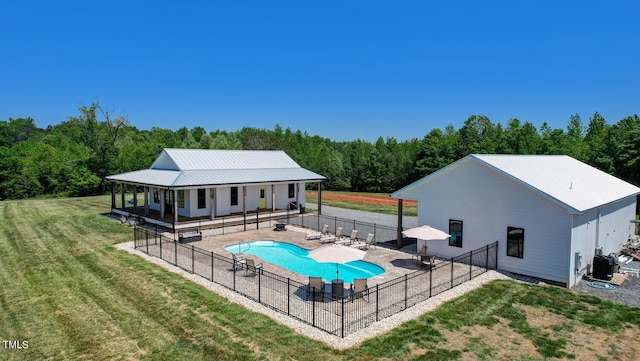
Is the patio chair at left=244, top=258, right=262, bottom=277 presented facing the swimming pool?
yes

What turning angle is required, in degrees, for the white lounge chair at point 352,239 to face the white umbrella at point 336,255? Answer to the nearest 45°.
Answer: approximately 45° to its left

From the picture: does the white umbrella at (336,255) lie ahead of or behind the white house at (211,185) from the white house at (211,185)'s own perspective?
ahead

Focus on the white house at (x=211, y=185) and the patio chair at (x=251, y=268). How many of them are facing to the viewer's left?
0

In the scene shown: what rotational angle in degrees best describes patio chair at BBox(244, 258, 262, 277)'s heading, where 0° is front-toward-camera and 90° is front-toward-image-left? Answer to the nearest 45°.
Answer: approximately 225°

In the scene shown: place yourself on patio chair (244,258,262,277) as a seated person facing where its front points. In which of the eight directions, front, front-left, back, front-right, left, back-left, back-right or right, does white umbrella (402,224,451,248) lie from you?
front-right

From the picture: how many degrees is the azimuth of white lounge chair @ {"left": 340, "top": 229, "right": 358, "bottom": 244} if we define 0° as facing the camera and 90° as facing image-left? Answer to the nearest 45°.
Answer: approximately 45°

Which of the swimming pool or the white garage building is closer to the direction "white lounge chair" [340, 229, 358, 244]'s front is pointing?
the swimming pool

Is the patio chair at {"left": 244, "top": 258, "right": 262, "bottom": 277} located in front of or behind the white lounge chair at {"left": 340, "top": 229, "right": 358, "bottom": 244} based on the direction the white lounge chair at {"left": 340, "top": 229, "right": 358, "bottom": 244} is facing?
in front

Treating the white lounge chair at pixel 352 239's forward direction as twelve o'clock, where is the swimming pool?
The swimming pool is roughly at 12 o'clock from the white lounge chair.

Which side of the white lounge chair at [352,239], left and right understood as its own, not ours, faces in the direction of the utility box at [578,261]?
left

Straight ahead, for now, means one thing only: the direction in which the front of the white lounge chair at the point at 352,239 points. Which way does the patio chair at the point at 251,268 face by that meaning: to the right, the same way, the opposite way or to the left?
the opposite way

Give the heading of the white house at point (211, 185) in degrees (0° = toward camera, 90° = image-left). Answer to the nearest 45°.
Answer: approximately 315°
